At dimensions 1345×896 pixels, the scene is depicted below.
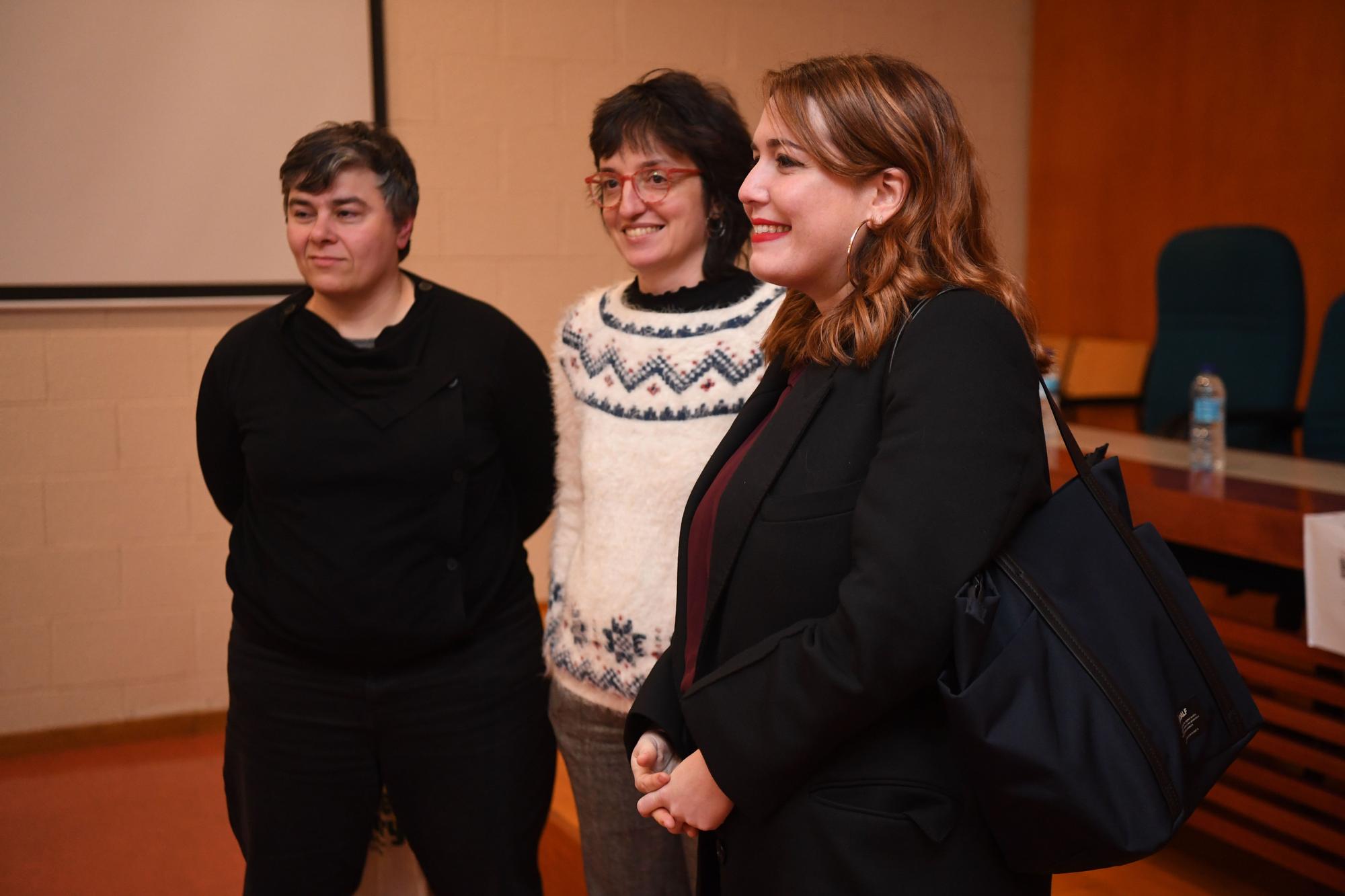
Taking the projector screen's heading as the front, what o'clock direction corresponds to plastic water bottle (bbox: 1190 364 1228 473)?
The plastic water bottle is roughly at 10 o'clock from the projector screen.

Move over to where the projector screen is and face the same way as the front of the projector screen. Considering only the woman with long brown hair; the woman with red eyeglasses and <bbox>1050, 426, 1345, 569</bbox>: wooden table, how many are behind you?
0

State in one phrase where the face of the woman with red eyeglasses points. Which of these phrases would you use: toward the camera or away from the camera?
toward the camera

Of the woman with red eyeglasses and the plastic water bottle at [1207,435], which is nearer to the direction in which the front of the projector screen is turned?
the woman with red eyeglasses

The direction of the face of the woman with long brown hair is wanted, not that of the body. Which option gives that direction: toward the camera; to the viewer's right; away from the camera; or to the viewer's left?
to the viewer's left

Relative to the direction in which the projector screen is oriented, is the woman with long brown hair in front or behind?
in front

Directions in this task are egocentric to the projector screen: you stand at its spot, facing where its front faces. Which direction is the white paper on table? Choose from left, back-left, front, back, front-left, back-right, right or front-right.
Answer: front-left

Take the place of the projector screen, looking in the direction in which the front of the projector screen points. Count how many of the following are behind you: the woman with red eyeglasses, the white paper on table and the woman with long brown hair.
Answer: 0

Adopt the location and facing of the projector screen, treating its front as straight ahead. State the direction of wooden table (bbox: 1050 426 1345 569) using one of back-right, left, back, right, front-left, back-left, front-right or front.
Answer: front-left

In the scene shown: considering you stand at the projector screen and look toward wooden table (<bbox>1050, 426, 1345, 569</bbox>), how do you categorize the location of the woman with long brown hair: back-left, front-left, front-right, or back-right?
front-right

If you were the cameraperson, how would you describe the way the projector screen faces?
facing the viewer

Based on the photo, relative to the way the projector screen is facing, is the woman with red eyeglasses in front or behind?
in front

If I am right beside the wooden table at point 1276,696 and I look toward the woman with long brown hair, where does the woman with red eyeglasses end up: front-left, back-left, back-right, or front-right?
front-right

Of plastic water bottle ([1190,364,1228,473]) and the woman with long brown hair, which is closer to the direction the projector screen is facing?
the woman with long brown hair
